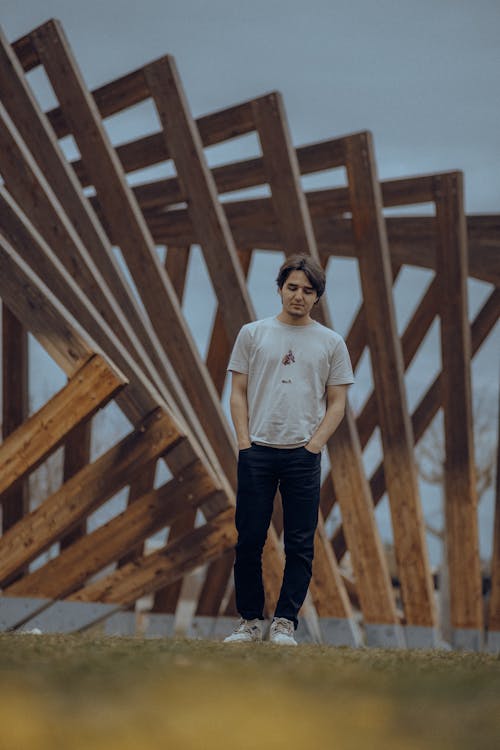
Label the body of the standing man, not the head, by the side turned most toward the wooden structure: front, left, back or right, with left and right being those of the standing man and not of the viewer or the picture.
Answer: back

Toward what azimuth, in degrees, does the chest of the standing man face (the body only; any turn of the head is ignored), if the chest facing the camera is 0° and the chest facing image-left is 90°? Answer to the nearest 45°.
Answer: approximately 0°
